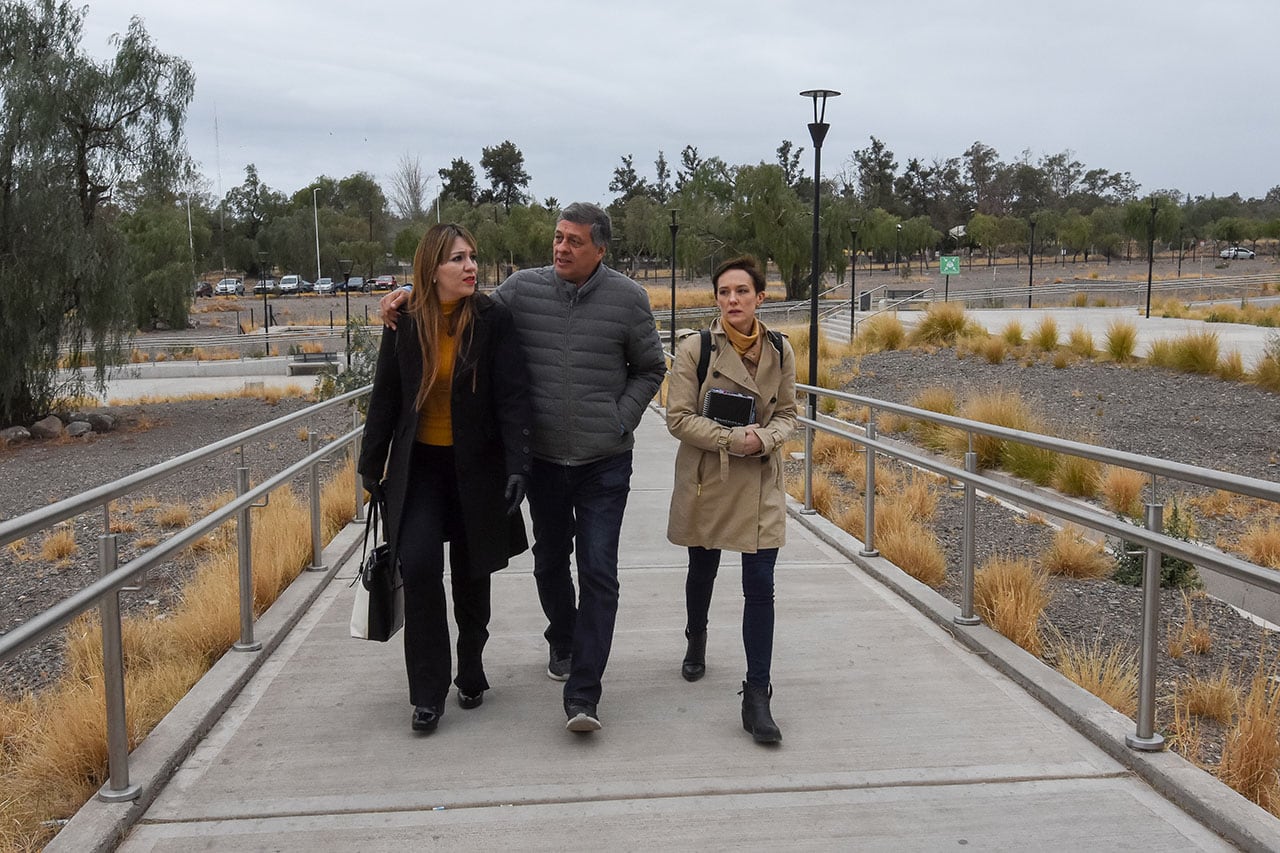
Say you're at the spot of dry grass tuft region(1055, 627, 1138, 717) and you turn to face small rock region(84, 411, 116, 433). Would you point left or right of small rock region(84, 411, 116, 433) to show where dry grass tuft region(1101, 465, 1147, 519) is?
right

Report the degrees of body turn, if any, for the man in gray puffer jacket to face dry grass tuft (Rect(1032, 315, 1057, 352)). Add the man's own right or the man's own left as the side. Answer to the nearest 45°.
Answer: approximately 135° to the man's own left

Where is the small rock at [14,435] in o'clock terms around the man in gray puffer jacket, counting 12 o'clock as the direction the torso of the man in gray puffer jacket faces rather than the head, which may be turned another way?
The small rock is roughly at 5 o'clock from the man in gray puffer jacket.

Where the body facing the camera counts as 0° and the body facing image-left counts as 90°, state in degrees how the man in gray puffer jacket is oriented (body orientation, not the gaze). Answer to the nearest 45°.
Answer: approximately 0°

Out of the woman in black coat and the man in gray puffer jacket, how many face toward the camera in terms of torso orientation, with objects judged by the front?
2

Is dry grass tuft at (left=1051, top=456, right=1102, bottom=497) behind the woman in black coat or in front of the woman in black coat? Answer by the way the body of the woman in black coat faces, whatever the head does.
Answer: behind

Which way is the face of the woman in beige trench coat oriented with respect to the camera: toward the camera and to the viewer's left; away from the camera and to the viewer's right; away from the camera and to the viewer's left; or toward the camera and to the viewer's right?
toward the camera and to the viewer's left

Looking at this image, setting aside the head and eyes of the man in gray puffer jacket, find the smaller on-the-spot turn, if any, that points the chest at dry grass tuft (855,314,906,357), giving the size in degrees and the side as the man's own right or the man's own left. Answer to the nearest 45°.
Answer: approximately 180°

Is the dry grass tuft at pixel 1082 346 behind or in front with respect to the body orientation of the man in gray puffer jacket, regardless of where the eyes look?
behind

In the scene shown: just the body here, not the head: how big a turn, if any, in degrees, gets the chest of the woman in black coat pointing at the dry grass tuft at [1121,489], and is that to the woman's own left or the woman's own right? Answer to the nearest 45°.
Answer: approximately 135° to the woman's own left

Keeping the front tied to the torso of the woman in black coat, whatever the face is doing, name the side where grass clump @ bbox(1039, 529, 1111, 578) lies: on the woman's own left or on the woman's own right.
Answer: on the woman's own left

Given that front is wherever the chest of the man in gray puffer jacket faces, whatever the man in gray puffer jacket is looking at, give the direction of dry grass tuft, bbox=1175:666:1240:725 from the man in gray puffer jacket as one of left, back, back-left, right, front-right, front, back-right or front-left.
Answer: left

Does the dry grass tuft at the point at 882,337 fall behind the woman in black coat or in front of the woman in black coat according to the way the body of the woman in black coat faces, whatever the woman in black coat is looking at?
behind
